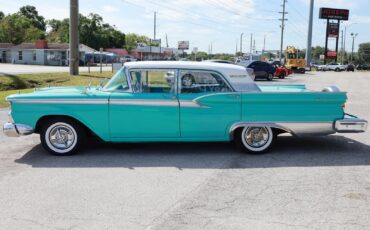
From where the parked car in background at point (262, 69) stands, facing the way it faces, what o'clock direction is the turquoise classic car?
The turquoise classic car is roughly at 9 o'clock from the parked car in background.

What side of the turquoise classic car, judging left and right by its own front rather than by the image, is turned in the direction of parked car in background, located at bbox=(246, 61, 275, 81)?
right

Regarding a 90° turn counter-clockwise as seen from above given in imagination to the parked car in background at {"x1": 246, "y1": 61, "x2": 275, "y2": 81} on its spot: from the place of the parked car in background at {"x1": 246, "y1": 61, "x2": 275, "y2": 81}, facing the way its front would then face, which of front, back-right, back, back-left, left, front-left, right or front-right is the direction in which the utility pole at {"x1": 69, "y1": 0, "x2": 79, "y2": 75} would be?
front-right

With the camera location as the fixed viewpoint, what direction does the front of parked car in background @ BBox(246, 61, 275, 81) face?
facing to the left of the viewer

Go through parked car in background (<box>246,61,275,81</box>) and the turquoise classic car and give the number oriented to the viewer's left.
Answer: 2

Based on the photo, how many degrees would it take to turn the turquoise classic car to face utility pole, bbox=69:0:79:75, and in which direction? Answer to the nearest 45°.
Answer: approximately 90° to its right

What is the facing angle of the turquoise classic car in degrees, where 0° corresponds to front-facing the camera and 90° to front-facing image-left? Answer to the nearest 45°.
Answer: approximately 90°
